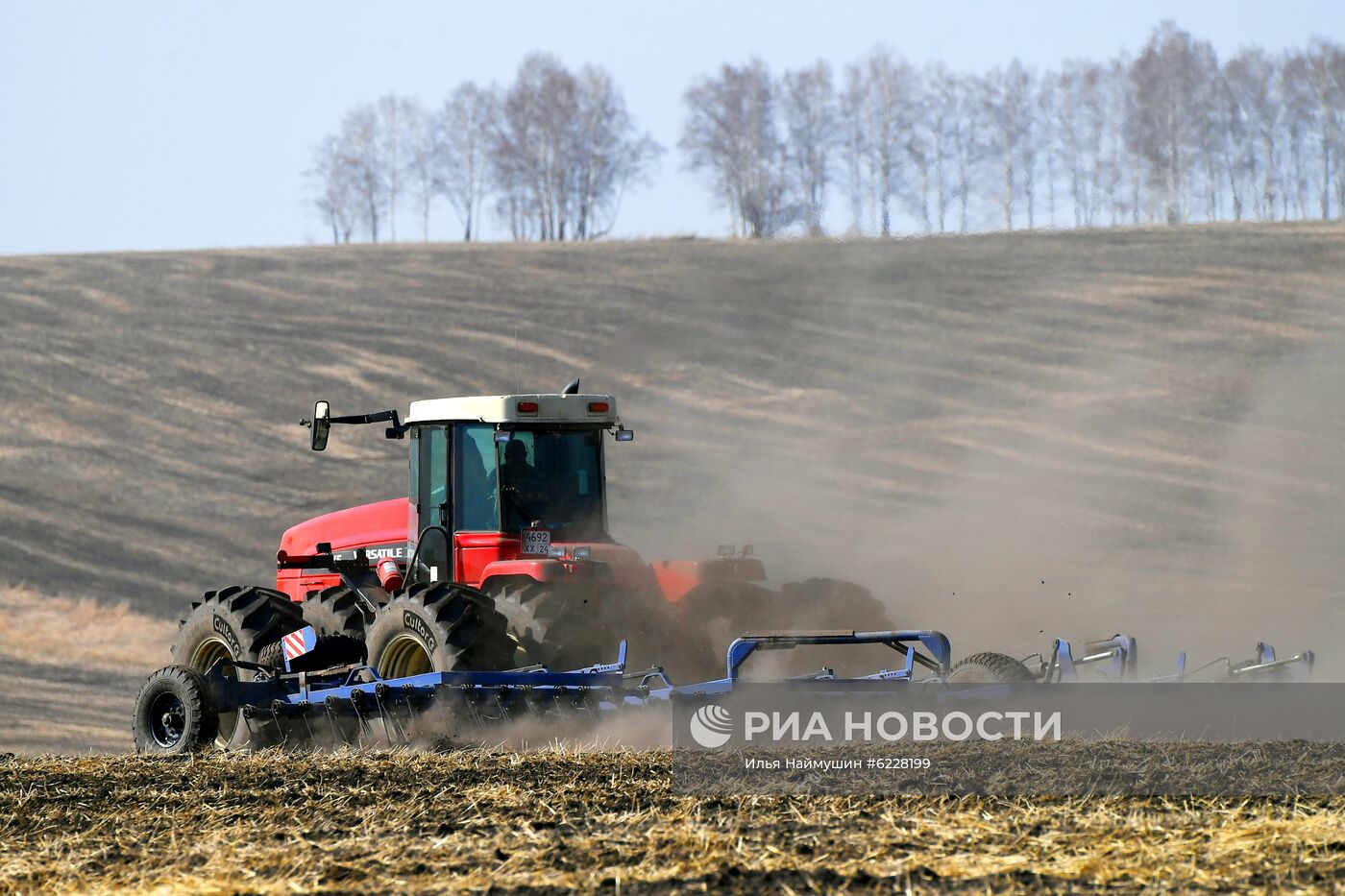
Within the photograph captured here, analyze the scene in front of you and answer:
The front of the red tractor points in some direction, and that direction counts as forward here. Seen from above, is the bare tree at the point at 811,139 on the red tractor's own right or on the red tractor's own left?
on the red tractor's own right

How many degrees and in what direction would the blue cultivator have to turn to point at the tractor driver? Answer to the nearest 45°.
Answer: approximately 45° to its right

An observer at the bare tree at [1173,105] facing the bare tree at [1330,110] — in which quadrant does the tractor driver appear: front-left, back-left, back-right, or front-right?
back-right

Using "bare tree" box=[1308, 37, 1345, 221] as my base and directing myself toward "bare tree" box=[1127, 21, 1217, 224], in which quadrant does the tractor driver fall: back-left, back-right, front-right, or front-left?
front-left

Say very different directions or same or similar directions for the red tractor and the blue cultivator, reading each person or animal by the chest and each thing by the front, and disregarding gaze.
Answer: same or similar directions

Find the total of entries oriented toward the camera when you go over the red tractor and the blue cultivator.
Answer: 0
